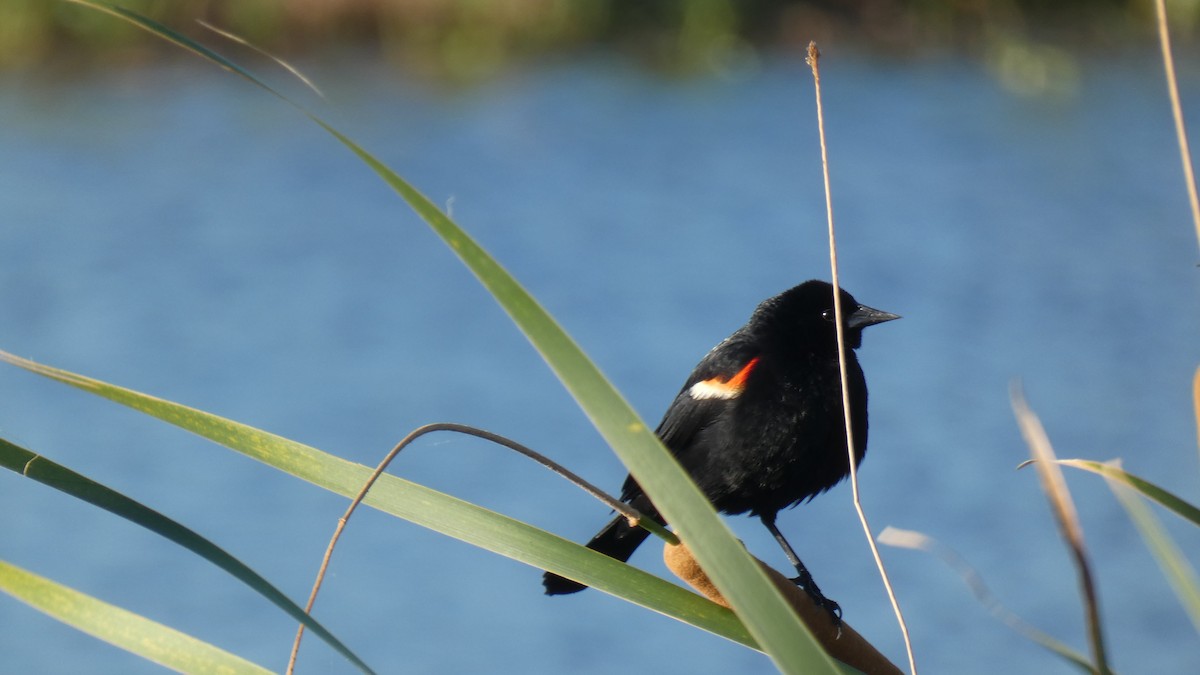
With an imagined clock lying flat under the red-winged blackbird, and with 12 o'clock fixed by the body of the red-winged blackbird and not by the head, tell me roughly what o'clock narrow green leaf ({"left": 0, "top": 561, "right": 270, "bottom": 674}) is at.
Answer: The narrow green leaf is roughly at 4 o'clock from the red-winged blackbird.

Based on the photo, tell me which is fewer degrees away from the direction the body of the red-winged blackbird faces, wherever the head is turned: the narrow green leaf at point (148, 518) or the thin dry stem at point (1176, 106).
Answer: the thin dry stem

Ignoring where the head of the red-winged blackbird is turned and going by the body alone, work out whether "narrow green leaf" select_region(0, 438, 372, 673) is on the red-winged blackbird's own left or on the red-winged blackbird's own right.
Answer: on the red-winged blackbird's own right

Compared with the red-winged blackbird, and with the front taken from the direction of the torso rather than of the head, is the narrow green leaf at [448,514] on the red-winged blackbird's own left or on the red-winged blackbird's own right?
on the red-winged blackbird's own right

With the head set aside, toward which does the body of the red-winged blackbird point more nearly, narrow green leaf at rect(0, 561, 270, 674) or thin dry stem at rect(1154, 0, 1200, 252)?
the thin dry stem

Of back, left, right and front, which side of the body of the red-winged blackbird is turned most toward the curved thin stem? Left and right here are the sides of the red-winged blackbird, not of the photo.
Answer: back

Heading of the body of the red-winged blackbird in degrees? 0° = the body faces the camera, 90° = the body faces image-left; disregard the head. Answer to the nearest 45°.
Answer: approximately 270°
